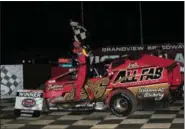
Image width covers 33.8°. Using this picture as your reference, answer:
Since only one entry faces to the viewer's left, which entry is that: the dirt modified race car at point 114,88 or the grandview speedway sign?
the dirt modified race car

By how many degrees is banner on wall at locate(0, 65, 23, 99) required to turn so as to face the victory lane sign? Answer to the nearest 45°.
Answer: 0° — it already faces it

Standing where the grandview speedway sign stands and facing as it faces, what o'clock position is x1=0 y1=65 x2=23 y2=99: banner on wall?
The banner on wall is roughly at 3 o'clock from the grandview speedway sign.

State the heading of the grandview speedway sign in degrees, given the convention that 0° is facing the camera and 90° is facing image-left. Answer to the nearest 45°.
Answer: approximately 0°

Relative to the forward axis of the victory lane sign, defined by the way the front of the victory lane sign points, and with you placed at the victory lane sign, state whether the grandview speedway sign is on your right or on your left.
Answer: on your left

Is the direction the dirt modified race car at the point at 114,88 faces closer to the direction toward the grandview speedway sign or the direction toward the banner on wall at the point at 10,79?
the banner on wall

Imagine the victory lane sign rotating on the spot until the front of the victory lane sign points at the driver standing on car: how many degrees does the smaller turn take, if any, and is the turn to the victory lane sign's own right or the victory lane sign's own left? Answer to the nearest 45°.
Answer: approximately 90° to the victory lane sign's own left

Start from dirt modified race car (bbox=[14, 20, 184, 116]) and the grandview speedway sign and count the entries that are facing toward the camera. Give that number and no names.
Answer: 1

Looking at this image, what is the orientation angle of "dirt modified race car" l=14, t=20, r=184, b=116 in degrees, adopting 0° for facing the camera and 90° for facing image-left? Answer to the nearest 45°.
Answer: approximately 90°

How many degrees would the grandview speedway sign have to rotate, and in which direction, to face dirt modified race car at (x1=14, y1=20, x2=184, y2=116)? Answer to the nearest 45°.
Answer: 0° — it already faces it

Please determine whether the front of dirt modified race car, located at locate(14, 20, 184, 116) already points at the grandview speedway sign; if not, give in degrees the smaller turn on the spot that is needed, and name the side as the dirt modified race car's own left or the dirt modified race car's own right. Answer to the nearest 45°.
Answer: approximately 90° to the dirt modified race car's own right

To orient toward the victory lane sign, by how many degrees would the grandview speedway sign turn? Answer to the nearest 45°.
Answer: approximately 45° to its right

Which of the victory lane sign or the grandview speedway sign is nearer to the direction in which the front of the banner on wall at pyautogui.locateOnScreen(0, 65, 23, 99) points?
the victory lane sign
